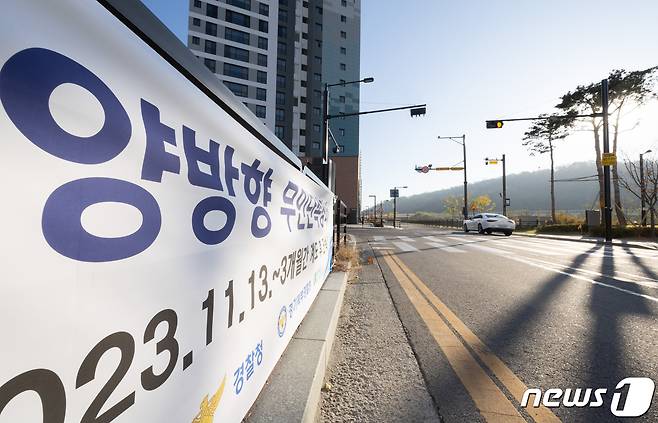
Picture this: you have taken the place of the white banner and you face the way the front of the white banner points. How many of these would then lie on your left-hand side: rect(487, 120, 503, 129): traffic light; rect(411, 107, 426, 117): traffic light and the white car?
3

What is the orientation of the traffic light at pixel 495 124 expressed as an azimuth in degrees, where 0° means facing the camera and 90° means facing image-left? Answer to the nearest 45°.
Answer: approximately 0°

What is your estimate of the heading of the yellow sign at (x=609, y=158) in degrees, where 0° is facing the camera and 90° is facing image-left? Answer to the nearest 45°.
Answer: approximately 0°

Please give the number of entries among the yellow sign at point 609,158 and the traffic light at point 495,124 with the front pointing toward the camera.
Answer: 2

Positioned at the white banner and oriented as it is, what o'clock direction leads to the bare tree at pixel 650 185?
The bare tree is roughly at 10 o'clock from the white banner.

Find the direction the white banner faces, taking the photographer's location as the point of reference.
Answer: facing the viewer and to the right of the viewer

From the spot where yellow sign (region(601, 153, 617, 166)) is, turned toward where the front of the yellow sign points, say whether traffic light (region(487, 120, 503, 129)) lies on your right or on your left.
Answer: on your right

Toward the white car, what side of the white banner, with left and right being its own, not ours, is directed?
left
